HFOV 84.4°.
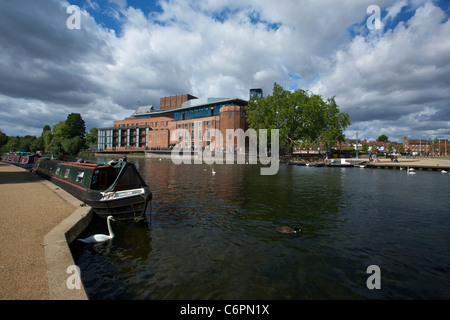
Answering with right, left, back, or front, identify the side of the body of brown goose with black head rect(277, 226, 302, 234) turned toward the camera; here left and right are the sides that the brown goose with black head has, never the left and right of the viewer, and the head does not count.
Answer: right

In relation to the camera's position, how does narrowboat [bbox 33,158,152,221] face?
facing the viewer and to the right of the viewer

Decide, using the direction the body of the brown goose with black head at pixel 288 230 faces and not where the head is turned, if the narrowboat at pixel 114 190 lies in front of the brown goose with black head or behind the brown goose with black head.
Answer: behind

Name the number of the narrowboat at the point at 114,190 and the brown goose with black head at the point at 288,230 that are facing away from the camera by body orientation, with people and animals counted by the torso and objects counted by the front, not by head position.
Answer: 0

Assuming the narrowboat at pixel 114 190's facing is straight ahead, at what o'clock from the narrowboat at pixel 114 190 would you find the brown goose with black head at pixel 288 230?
The brown goose with black head is roughly at 12 o'clock from the narrowboat.
